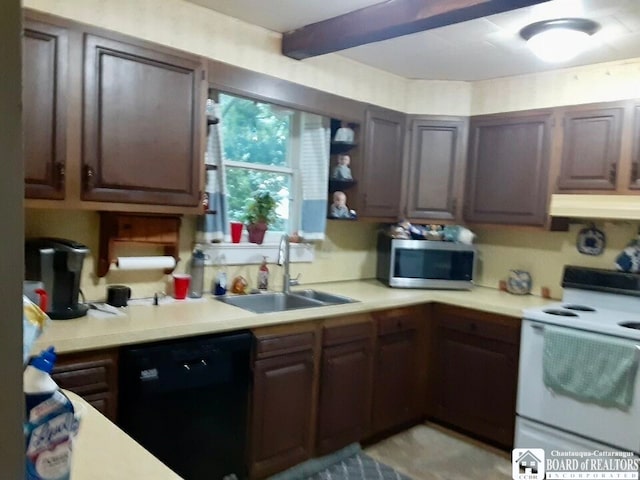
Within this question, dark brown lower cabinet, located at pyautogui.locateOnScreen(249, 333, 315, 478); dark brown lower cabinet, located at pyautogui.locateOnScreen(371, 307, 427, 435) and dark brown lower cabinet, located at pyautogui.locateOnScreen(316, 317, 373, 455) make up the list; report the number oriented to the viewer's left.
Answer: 0

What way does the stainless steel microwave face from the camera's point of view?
toward the camera

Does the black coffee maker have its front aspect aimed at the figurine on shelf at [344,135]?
no

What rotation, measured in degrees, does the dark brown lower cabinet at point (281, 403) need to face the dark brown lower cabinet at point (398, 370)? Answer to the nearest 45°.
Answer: approximately 90° to its left

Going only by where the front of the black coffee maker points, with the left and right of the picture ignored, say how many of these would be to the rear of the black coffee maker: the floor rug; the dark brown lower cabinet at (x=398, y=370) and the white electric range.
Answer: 0

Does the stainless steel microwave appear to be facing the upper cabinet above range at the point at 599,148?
no

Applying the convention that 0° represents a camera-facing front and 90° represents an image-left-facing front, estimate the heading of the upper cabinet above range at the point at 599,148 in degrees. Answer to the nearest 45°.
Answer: approximately 45°

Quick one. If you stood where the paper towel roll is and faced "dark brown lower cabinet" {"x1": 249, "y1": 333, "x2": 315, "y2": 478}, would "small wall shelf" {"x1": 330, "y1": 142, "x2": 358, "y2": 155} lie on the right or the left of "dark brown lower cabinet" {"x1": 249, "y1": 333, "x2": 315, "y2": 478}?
left

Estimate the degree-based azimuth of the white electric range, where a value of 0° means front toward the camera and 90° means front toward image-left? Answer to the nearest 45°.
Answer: approximately 45°

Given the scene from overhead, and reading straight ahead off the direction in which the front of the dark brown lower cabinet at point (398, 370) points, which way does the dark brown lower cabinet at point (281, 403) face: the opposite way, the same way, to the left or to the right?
the same way

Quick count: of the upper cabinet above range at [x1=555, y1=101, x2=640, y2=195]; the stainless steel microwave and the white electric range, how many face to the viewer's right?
0
